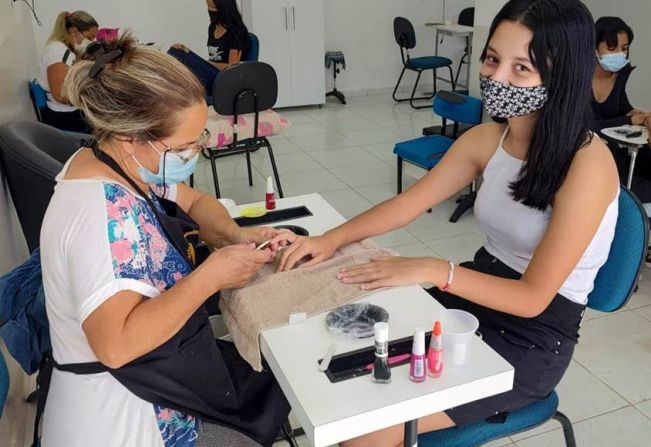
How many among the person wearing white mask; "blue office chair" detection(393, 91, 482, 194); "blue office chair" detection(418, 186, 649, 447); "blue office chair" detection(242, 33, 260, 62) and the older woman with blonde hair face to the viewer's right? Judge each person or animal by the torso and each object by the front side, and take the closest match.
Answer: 2

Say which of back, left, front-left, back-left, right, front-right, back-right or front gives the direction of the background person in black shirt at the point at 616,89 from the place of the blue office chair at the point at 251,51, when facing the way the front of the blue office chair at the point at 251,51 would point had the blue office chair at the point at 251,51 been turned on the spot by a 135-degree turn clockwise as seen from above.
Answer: right

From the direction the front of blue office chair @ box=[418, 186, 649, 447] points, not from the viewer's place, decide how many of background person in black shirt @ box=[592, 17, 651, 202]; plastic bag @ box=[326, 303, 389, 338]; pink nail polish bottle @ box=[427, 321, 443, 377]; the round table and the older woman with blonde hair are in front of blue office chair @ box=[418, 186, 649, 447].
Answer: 3

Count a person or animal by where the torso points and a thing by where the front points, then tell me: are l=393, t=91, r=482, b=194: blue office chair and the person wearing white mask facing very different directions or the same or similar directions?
very different directions

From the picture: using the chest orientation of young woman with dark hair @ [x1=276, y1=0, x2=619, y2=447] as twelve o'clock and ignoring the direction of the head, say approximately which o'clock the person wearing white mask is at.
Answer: The person wearing white mask is roughly at 3 o'clock from the young woman with dark hair.

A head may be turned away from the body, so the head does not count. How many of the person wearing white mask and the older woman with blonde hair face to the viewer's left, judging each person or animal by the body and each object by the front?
0

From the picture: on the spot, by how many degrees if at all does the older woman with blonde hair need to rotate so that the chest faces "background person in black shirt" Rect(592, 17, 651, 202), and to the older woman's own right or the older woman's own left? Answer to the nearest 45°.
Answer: approximately 45° to the older woman's own left

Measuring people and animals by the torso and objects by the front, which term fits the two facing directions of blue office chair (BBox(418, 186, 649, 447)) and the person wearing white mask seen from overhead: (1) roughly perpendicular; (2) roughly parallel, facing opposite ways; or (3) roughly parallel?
roughly parallel, facing opposite ways

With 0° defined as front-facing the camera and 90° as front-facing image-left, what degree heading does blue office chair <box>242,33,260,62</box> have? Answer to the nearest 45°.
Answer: approximately 90°

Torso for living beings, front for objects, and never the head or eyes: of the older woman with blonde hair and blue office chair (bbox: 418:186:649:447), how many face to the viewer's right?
1

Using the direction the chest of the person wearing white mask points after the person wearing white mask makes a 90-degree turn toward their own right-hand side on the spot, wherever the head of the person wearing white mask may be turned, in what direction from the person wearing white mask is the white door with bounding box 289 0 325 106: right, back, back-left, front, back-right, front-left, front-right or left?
back-left

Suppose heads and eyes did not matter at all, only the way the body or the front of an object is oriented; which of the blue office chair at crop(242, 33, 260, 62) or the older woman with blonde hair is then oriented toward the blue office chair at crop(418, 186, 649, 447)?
the older woman with blonde hair

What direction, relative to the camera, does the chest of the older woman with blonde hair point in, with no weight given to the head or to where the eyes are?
to the viewer's right

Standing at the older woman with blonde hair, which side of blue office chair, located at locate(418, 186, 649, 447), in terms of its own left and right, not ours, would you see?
front

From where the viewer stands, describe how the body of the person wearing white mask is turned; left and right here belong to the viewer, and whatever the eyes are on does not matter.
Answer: facing to the right of the viewer

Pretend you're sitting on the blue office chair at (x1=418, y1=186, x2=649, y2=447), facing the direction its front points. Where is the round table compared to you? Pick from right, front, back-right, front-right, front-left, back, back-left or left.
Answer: back-right

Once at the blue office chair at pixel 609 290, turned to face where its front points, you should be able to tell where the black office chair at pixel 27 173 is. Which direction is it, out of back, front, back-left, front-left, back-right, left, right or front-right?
front-right

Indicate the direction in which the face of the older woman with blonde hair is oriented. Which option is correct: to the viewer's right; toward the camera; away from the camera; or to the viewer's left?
to the viewer's right

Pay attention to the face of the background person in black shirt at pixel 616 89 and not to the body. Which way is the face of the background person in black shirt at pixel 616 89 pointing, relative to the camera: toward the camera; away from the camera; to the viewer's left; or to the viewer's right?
toward the camera
